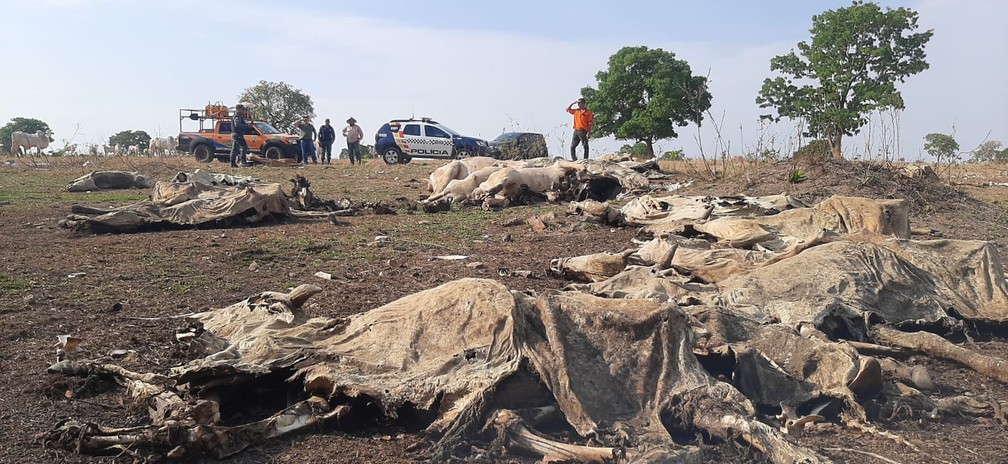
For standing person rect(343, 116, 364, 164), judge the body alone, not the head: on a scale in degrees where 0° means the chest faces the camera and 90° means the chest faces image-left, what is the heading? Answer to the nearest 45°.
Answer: approximately 0°

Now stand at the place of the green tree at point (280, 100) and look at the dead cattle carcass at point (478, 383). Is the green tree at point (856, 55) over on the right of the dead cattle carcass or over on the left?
left

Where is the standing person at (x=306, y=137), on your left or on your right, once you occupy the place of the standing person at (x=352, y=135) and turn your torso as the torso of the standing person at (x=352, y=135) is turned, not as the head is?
on your right

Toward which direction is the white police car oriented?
to the viewer's right

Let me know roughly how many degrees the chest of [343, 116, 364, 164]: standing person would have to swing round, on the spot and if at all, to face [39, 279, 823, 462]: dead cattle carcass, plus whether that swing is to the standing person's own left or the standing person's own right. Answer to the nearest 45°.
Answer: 0° — they already face it

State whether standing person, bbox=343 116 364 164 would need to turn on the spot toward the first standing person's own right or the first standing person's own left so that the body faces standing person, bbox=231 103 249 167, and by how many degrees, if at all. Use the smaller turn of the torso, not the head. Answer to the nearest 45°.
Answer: approximately 45° to the first standing person's own right

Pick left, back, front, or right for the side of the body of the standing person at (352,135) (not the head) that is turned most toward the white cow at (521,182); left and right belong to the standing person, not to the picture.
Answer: front

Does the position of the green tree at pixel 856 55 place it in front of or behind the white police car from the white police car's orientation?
in front

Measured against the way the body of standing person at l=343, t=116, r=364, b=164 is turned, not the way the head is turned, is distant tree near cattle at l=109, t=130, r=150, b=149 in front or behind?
behind

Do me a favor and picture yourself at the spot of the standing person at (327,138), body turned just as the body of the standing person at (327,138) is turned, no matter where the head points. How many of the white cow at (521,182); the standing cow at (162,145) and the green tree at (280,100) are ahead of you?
1

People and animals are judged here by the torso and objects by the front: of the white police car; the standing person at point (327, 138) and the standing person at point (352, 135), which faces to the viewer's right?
the white police car

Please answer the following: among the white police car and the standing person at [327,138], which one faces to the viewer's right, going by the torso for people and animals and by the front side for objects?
the white police car

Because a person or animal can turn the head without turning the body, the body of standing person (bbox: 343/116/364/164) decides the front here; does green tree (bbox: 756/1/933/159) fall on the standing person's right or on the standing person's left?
on the standing person's left
